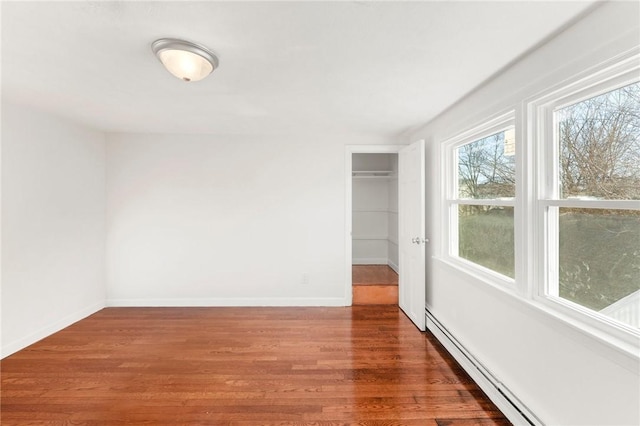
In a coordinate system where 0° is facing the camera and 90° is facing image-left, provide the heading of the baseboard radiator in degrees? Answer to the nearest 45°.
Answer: approximately 45°

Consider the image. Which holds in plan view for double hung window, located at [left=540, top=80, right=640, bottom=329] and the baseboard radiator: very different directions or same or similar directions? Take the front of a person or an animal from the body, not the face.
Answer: same or similar directions

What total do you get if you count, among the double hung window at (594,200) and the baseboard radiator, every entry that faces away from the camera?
0

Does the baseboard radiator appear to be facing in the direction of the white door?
no

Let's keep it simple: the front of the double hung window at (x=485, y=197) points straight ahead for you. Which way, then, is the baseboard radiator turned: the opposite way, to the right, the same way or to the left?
the same way

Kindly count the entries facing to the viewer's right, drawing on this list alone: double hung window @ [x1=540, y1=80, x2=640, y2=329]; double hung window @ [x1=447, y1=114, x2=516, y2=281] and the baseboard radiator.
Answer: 0

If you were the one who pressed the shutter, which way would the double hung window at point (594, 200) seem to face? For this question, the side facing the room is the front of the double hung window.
facing the viewer and to the left of the viewer

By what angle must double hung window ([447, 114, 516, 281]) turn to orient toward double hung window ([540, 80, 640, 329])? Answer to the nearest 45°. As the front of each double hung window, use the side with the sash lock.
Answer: approximately 90° to its left

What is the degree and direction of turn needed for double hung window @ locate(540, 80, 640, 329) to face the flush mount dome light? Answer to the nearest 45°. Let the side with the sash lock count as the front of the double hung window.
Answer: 0° — it already faces it

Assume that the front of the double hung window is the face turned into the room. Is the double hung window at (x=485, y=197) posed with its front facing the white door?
no

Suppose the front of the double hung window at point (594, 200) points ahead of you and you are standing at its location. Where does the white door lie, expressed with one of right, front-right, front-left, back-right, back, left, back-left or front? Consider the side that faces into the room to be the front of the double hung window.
right

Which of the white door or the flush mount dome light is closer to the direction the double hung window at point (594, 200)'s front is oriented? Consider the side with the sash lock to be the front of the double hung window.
the flush mount dome light

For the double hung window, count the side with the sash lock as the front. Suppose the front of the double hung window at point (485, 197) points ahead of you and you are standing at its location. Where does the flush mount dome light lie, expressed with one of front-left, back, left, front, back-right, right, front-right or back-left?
front
